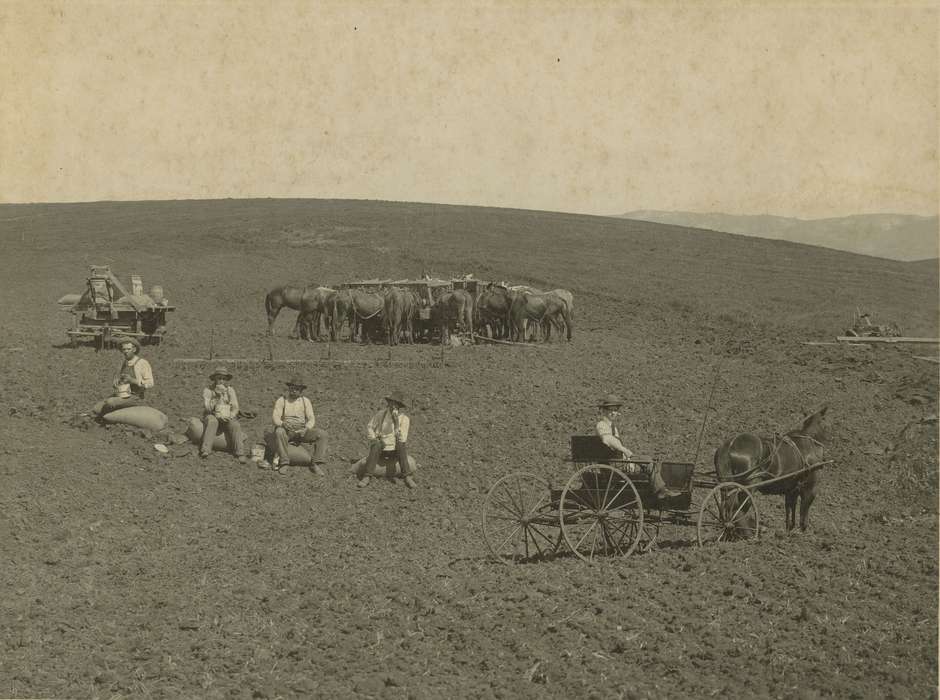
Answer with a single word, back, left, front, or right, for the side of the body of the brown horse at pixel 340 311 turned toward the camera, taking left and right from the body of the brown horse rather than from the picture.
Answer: back

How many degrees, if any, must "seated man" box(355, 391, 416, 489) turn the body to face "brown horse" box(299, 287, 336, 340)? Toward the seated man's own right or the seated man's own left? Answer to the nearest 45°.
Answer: approximately 180°

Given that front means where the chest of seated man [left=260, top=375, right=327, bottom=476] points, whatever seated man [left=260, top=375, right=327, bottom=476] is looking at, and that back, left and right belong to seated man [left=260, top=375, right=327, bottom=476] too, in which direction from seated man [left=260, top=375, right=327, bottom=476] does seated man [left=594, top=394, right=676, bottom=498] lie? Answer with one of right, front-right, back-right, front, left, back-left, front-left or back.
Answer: front-left

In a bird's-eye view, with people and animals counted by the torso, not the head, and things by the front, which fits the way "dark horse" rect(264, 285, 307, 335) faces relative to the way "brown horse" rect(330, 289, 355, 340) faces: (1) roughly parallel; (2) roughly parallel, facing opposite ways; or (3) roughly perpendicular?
roughly perpendicular

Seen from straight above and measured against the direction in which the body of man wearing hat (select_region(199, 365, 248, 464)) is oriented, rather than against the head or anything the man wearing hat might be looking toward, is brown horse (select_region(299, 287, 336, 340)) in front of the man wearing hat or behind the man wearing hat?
behind

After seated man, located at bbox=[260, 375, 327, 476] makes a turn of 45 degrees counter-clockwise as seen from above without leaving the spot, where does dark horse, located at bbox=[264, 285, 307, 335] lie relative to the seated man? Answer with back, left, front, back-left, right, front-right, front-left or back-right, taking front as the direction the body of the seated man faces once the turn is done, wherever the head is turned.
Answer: back-left

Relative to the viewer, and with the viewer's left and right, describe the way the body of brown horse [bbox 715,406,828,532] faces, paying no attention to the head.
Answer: facing to the right of the viewer
